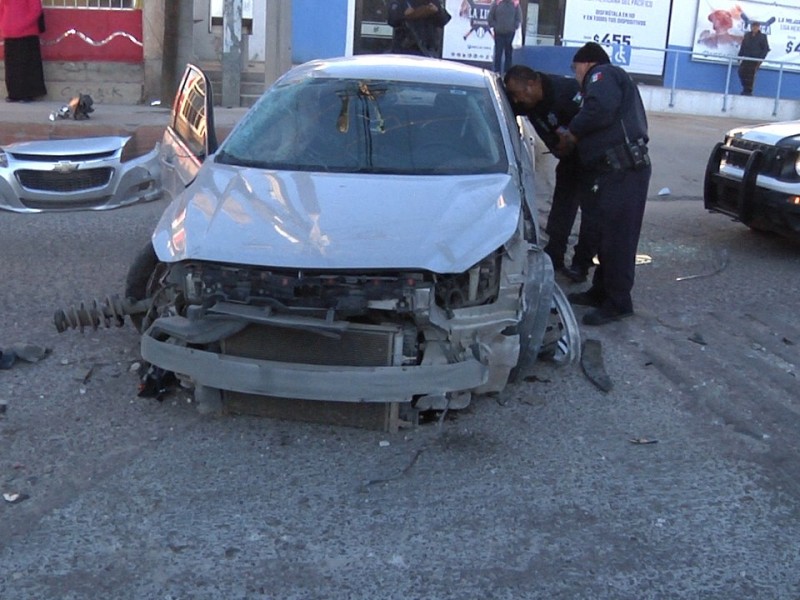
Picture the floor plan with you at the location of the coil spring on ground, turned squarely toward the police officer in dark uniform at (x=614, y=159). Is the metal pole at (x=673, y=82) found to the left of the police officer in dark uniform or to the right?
left

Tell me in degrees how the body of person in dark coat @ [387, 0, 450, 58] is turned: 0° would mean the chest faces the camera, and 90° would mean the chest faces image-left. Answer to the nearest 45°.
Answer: approximately 0°

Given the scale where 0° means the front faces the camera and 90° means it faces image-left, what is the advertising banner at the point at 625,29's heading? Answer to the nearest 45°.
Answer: approximately 0°

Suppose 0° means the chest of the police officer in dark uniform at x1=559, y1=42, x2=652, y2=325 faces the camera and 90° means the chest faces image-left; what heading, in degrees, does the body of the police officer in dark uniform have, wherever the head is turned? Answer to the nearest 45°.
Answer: approximately 90°

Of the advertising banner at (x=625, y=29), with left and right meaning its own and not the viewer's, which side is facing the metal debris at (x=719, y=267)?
front

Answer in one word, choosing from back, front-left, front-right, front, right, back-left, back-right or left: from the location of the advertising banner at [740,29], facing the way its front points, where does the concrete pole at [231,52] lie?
front-right

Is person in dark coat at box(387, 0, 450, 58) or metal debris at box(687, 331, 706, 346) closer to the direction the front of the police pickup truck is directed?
the metal debris

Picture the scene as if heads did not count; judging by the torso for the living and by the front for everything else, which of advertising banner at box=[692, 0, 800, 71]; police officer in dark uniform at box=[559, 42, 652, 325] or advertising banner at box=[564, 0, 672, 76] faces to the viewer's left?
the police officer in dark uniform

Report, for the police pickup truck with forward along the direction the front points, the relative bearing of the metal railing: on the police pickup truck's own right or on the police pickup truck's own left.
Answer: on the police pickup truck's own right

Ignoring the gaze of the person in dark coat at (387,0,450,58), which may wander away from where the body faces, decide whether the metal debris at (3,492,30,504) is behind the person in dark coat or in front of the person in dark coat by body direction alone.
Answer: in front

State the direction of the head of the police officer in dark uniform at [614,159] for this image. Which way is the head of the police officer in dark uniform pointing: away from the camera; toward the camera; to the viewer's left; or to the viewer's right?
to the viewer's left

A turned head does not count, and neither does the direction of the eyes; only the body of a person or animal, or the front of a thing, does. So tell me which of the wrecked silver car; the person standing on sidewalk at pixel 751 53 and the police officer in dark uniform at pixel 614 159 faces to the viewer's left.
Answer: the police officer in dark uniform
